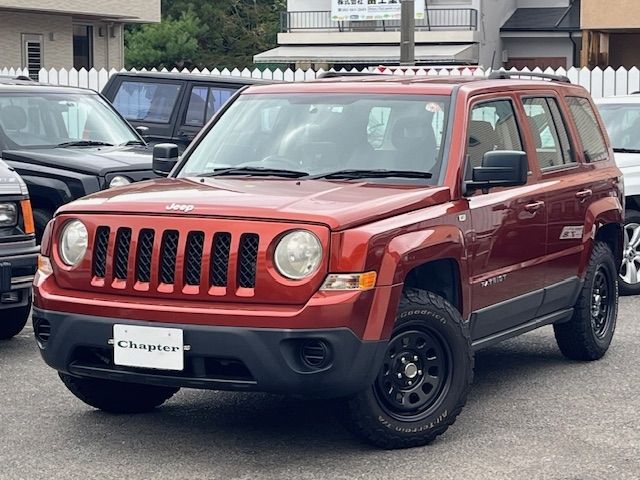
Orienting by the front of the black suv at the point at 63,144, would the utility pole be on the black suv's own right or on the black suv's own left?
on the black suv's own left

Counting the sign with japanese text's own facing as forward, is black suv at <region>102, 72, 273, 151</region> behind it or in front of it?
in front

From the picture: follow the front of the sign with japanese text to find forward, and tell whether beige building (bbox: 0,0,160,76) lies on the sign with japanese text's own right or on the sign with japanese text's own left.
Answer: on the sign with japanese text's own right

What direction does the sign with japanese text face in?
toward the camera

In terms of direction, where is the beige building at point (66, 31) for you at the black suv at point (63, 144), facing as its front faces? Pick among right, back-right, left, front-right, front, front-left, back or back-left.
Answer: back-left

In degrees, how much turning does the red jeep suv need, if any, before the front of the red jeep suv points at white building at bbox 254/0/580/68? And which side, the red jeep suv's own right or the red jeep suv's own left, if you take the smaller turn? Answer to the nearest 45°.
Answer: approximately 135° to the red jeep suv's own right

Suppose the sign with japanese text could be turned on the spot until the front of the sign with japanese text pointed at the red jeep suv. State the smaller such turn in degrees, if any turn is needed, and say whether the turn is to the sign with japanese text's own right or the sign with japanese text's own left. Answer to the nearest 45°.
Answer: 0° — it already faces it

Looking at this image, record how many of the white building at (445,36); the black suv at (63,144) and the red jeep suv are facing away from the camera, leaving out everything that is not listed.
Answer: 0

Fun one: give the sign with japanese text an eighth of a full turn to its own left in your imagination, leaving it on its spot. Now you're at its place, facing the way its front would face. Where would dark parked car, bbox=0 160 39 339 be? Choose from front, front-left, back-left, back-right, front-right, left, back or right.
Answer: front-right

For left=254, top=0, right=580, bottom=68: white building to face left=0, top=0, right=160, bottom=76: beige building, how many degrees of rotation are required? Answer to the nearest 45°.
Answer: approximately 90° to its right

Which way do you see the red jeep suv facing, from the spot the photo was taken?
facing the viewer and to the left of the viewer

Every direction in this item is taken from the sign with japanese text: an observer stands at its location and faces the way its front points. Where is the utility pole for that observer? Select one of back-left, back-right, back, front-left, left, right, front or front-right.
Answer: front

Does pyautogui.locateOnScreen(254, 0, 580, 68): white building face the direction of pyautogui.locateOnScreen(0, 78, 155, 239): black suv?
yes

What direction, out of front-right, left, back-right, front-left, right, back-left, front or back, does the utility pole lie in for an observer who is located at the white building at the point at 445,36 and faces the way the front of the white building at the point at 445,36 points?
front

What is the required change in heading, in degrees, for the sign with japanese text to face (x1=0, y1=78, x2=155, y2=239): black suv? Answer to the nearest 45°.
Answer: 0° — it already faces it

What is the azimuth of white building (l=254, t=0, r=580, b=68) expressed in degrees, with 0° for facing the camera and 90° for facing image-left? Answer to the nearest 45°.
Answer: approximately 0°

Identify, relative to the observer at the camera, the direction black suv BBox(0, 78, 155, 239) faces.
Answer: facing the viewer and to the right of the viewer

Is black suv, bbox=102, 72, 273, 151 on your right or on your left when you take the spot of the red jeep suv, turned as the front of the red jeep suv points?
on your right
